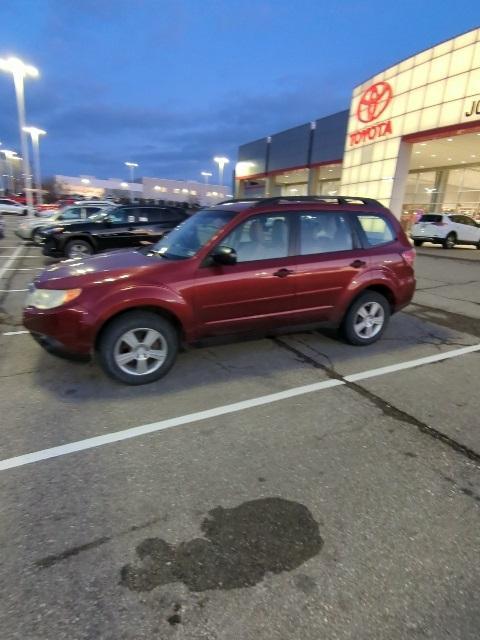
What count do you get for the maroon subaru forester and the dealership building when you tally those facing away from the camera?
0

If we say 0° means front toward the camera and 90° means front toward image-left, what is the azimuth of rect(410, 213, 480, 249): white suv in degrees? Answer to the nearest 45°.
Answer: approximately 225°

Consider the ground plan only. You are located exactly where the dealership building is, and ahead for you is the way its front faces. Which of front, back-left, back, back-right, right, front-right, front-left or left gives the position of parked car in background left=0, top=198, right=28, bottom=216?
front-right

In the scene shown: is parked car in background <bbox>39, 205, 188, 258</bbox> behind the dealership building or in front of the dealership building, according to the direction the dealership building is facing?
in front

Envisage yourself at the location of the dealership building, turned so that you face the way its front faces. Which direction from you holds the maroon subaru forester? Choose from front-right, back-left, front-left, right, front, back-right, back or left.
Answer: front-left

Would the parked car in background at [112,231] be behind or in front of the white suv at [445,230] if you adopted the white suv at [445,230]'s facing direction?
behind

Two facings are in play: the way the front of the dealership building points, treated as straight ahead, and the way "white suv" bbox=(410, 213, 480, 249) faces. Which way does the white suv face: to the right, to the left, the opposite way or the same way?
the opposite way

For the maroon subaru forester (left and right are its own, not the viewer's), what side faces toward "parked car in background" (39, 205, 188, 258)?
right

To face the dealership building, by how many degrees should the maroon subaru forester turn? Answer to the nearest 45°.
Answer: approximately 180°

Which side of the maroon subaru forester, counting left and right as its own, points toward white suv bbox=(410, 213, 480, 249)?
back
